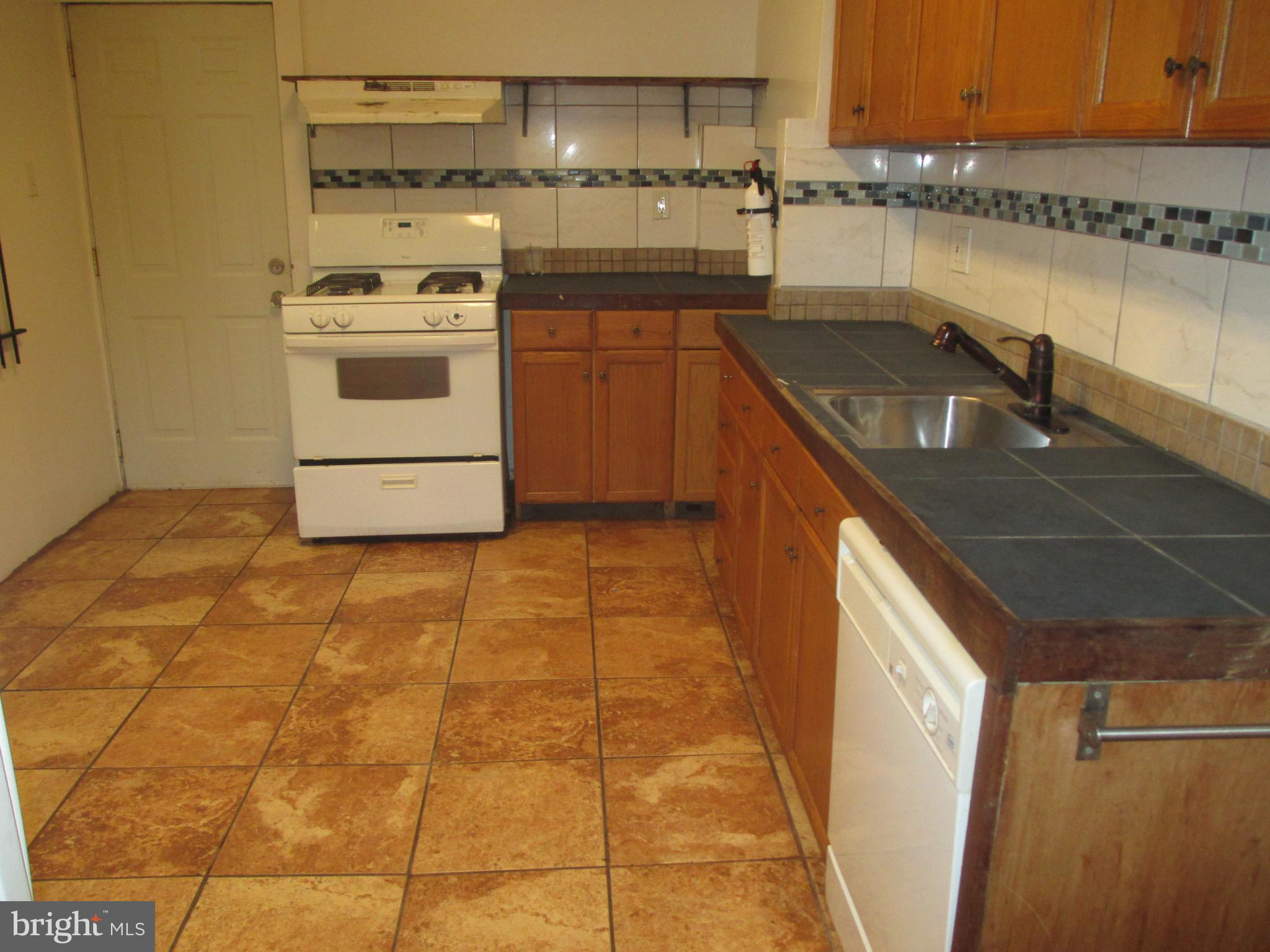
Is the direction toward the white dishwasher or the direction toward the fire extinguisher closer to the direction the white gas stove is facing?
the white dishwasher

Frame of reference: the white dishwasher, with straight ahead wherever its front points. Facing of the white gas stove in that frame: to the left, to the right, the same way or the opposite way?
to the left

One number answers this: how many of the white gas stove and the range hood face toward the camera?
2

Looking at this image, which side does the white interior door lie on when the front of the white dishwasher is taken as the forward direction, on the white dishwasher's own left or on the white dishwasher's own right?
on the white dishwasher's own right

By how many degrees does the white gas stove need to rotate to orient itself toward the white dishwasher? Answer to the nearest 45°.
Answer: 0° — it already faces it

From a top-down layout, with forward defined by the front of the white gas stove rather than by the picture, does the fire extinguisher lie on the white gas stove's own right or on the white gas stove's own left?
on the white gas stove's own left

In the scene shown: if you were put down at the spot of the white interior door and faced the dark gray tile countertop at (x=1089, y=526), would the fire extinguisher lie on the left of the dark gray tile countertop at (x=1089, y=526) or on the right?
left

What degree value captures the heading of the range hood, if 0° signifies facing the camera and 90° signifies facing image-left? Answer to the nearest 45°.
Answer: approximately 0°

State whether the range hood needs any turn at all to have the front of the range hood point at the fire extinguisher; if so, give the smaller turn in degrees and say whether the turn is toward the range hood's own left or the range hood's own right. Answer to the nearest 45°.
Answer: approximately 45° to the range hood's own left

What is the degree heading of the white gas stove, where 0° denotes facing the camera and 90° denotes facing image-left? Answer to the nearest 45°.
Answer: approximately 0°
